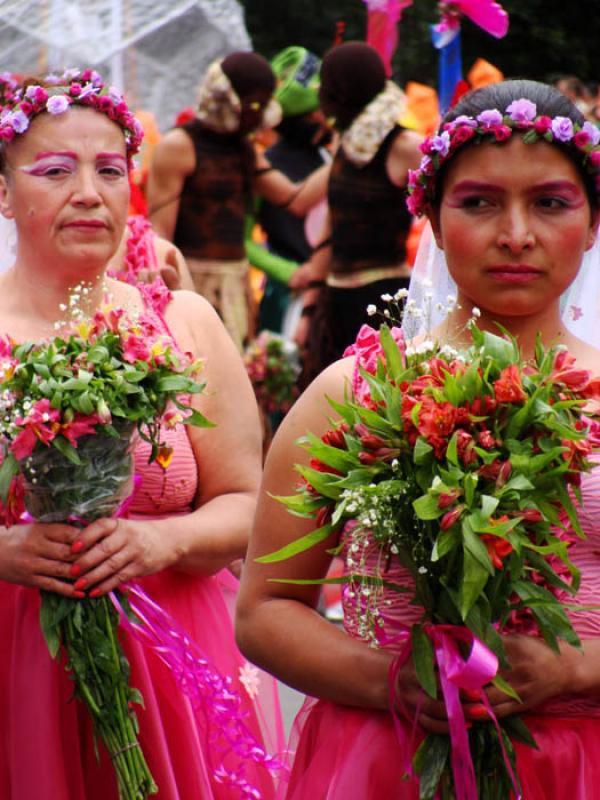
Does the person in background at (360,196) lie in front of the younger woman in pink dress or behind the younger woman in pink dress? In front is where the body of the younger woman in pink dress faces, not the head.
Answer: behind

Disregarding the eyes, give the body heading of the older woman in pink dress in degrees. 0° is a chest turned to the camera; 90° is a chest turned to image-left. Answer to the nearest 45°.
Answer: approximately 0°

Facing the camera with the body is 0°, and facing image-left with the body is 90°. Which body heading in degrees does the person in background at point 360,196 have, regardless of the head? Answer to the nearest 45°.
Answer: approximately 135°

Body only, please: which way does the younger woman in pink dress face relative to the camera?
toward the camera

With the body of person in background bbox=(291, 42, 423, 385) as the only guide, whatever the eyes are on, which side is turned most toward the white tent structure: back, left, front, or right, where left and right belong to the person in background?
front

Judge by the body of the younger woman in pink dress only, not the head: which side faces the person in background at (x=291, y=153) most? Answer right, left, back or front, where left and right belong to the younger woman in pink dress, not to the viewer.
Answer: back

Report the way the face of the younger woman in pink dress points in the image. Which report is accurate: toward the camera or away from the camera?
toward the camera

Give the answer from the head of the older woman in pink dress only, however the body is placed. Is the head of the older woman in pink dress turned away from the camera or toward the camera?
toward the camera

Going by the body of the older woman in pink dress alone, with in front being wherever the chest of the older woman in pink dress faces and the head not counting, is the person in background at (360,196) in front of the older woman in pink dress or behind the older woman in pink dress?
behind

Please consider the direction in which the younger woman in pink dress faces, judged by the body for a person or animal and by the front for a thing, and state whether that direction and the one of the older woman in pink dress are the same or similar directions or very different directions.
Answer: same or similar directions

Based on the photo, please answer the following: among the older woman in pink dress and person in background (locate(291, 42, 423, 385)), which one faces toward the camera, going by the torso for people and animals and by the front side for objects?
the older woman in pink dress

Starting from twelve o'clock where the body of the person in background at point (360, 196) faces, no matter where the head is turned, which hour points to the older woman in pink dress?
The older woman in pink dress is roughly at 8 o'clock from the person in background.

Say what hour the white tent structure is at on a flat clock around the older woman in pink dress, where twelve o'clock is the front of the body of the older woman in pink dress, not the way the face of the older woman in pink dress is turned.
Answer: The white tent structure is roughly at 6 o'clock from the older woman in pink dress.

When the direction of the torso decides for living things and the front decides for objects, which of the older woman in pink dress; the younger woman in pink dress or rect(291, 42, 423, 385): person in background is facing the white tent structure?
the person in background

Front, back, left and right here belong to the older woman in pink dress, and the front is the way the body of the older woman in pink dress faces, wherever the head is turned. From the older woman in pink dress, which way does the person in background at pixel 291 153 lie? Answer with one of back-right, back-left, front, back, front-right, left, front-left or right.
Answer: back

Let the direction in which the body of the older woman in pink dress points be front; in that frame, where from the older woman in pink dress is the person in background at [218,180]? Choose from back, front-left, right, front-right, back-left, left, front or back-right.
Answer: back

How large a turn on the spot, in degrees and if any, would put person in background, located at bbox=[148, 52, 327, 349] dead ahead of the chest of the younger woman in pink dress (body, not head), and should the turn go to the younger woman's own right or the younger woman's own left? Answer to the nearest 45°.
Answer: approximately 180°
